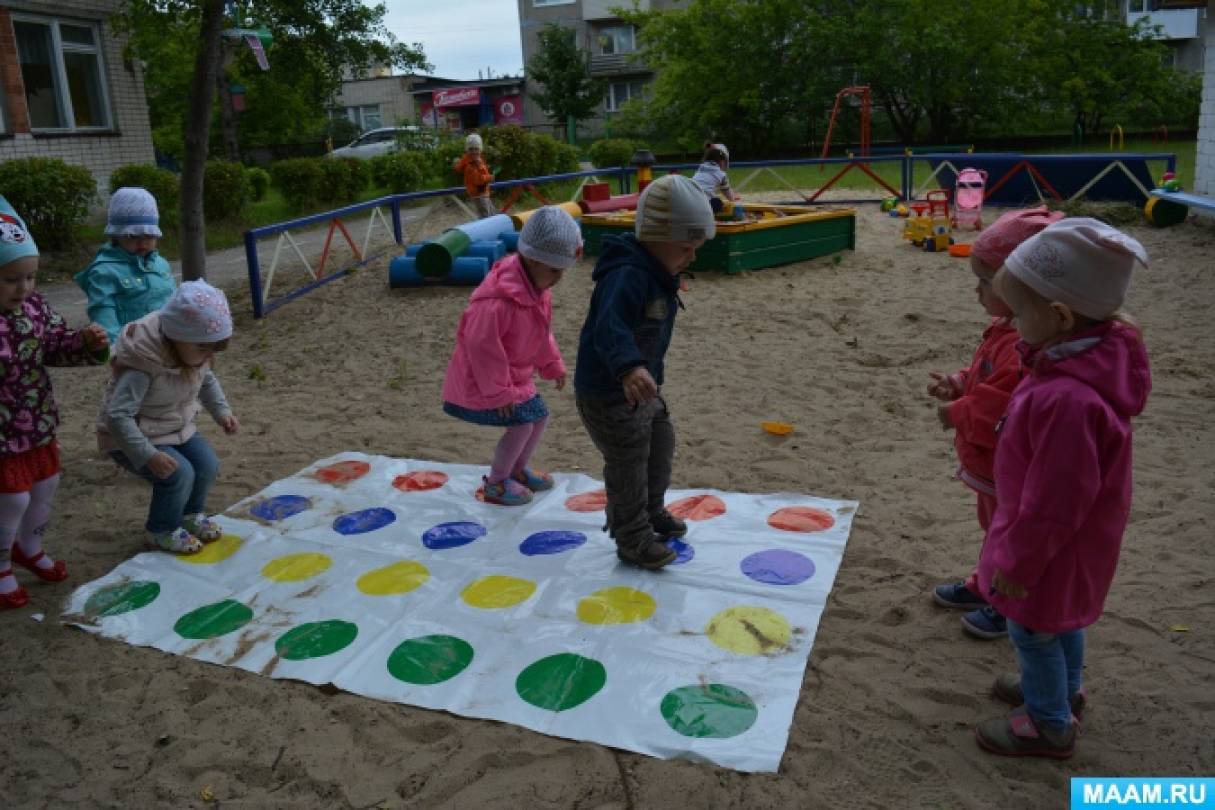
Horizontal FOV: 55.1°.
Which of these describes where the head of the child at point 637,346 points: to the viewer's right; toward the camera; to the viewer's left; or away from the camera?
to the viewer's right

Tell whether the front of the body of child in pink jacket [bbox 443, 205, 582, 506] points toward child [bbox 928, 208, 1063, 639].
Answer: yes

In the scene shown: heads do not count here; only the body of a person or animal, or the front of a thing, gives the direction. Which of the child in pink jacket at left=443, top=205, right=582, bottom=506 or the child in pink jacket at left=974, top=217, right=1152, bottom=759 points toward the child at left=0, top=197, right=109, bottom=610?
the child in pink jacket at left=974, top=217, right=1152, bottom=759

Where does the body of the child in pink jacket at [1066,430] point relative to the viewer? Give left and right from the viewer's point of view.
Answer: facing to the left of the viewer

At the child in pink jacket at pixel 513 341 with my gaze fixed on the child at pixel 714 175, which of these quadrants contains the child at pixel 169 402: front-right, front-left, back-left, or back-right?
back-left

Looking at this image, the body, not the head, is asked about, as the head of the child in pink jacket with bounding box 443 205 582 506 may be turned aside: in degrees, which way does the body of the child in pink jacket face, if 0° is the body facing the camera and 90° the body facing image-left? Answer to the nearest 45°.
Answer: approximately 315°

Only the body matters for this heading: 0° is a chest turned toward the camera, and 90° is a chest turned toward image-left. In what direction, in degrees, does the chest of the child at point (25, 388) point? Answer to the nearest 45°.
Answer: approximately 315°

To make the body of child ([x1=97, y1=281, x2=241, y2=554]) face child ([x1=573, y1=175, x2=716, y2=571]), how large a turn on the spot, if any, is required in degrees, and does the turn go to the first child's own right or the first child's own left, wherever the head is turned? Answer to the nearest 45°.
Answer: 0° — they already face them

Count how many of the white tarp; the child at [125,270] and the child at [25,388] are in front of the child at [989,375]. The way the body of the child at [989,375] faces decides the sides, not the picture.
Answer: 3

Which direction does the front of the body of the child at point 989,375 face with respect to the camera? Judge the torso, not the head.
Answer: to the viewer's left

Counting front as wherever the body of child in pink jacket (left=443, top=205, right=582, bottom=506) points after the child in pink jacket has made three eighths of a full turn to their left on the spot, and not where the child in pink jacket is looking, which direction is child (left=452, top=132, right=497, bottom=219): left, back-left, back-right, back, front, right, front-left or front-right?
front

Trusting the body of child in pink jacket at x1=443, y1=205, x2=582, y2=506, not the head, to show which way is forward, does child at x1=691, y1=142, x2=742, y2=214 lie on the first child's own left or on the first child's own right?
on the first child's own left

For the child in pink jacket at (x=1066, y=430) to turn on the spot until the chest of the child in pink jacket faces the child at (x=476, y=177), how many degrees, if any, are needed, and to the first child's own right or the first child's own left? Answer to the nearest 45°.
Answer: approximately 45° to the first child's own right
